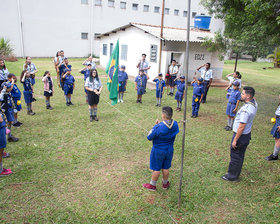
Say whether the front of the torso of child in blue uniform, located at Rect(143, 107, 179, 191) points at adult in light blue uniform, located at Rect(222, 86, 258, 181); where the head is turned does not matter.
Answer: no

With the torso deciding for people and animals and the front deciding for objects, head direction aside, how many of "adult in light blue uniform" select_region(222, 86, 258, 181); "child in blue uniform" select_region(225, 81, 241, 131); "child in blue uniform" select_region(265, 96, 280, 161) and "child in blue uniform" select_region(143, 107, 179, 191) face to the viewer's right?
0

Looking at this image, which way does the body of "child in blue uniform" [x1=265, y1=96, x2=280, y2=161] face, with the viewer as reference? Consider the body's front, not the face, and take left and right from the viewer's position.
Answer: facing to the left of the viewer

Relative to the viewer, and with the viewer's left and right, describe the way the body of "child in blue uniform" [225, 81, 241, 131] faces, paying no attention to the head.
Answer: facing the viewer and to the left of the viewer

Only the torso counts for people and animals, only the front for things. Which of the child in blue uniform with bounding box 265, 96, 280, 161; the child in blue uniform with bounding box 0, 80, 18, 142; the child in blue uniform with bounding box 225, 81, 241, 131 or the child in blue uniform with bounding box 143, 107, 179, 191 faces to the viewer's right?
the child in blue uniform with bounding box 0, 80, 18, 142

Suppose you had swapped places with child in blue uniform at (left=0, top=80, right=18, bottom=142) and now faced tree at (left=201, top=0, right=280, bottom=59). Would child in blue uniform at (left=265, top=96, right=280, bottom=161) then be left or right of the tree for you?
right

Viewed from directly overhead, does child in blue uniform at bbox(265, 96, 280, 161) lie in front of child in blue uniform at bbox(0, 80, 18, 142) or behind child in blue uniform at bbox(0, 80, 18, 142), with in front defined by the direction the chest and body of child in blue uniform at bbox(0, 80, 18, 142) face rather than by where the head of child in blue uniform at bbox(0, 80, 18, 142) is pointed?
in front

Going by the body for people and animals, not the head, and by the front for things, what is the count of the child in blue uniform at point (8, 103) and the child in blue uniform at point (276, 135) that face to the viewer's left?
1

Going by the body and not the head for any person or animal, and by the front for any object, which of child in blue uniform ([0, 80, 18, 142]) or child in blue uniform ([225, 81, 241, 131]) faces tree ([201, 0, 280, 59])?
child in blue uniform ([0, 80, 18, 142])

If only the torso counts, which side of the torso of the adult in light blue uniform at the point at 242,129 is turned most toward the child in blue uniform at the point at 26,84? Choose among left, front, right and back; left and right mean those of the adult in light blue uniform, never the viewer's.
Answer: front

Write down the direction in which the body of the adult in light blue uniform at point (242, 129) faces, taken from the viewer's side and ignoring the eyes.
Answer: to the viewer's left

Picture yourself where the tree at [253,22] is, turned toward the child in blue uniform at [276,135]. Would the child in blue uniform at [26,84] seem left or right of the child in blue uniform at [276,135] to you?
right

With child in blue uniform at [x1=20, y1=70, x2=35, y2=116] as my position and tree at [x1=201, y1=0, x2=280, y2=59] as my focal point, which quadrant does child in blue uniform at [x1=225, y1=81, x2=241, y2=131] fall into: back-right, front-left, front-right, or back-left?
front-right

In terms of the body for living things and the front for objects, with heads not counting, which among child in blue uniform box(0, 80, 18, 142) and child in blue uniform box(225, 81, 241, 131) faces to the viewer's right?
child in blue uniform box(0, 80, 18, 142)

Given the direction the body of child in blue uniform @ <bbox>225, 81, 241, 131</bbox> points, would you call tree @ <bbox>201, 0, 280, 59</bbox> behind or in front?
behind

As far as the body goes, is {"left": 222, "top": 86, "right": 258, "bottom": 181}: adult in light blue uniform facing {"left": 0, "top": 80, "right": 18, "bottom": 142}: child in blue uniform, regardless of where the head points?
yes

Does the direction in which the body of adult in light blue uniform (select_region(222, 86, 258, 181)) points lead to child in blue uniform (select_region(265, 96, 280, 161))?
no

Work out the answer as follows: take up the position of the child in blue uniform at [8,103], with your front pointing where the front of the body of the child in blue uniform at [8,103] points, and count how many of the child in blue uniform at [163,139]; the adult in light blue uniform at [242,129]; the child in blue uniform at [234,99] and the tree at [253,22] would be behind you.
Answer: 0

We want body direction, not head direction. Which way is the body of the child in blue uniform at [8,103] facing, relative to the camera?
to the viewer's right
